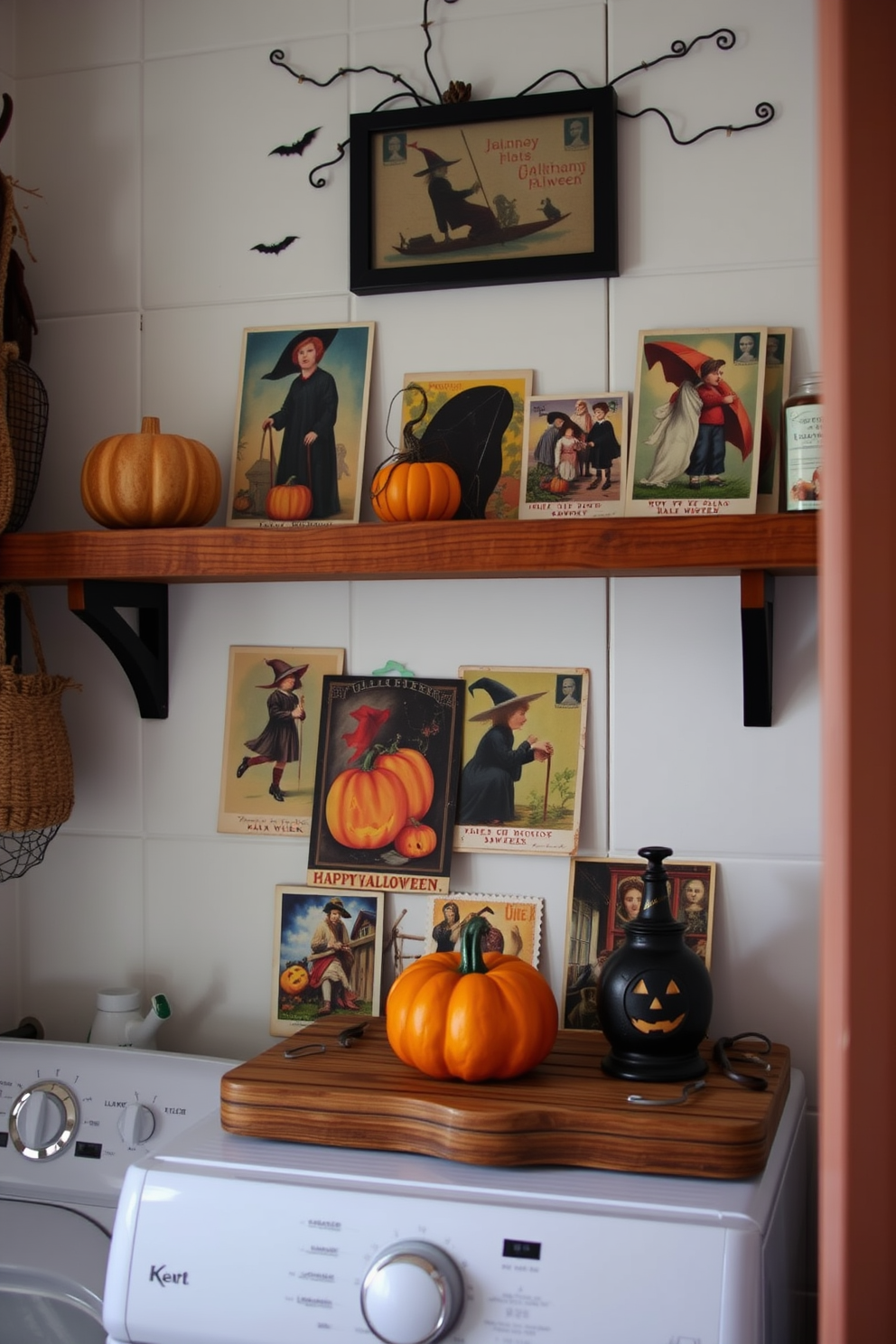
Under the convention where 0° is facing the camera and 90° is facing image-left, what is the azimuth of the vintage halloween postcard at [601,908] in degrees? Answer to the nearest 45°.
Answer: approximately 0°

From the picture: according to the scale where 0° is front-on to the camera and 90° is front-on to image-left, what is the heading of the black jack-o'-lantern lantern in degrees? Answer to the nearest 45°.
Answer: approximately 0°
